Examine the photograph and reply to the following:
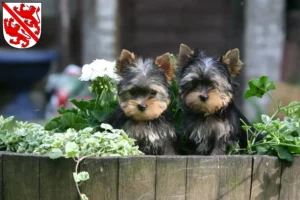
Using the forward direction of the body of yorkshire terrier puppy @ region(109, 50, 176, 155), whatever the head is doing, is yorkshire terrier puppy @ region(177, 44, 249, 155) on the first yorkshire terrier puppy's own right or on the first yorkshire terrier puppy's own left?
on the first yorkshire terrier puppy's own left

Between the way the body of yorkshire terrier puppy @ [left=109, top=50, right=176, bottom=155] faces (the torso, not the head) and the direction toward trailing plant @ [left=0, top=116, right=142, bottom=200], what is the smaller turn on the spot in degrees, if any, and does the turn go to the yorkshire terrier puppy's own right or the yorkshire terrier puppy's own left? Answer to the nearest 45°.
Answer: approximately 45° to the yorkshire terrier puppy's own right

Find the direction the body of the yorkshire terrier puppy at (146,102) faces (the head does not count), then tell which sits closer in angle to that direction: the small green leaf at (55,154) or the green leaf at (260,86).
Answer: the small green leaf

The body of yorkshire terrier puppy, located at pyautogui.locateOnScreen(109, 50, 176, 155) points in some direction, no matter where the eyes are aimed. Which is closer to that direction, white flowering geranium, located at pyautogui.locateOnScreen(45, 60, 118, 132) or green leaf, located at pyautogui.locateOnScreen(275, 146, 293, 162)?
the green leaf

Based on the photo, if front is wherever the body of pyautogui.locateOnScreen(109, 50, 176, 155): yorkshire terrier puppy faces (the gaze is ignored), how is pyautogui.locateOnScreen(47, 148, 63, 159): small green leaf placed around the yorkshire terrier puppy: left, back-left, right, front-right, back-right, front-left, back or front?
front-right

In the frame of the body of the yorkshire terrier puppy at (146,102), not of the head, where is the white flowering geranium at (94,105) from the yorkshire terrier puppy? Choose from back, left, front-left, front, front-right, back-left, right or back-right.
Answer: back-right

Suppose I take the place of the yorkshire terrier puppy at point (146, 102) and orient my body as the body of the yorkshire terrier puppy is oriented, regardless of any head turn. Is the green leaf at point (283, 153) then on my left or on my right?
on my left

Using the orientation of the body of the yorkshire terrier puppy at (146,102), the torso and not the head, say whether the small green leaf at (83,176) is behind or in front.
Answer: in front

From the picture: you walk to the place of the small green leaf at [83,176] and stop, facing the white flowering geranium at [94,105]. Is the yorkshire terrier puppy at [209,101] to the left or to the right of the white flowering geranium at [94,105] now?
right

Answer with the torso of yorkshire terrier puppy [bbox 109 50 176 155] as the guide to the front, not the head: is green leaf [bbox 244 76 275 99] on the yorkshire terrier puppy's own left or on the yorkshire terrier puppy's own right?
on the yorkshire terrier puppy's own left

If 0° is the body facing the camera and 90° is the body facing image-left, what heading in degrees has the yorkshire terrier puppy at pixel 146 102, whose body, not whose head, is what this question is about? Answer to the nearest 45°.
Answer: approximately 0°
